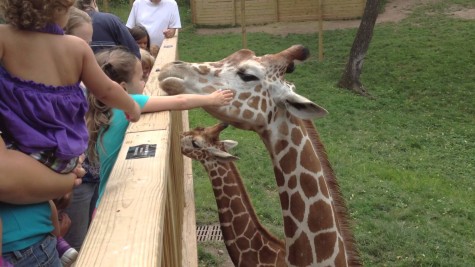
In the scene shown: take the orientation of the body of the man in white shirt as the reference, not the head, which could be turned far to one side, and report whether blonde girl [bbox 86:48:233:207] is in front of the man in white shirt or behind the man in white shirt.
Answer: in front

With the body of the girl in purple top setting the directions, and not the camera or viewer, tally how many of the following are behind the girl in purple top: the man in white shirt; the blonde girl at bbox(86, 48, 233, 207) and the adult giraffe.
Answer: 0

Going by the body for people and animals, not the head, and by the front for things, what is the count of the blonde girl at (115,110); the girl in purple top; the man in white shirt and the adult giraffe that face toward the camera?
1

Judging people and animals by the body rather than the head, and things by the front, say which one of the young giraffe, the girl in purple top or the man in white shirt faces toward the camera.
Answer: the man in white shirt

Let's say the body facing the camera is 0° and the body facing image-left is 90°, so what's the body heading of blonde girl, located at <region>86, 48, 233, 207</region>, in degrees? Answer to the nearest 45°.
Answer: approximately 270°

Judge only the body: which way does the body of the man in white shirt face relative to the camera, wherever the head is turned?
toward the camera

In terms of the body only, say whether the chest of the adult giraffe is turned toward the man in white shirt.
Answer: no

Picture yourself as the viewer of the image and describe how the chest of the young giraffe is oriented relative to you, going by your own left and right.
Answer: facing to the left of the viewer

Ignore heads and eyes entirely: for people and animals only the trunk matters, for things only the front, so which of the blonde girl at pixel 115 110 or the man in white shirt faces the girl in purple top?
the man in white shirt

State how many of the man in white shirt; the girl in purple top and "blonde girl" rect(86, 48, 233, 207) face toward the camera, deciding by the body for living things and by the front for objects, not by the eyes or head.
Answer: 1

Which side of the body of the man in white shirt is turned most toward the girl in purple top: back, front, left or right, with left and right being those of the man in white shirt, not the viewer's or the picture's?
front

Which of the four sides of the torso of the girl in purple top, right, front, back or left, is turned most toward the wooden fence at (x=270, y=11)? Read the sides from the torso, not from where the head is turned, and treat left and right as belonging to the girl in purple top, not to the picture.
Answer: front

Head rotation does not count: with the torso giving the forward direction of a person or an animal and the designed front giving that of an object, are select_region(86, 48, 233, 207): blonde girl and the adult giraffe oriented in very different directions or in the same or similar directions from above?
very different directions

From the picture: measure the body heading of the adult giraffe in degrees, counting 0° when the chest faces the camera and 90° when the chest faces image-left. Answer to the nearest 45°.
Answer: approximately 90°
